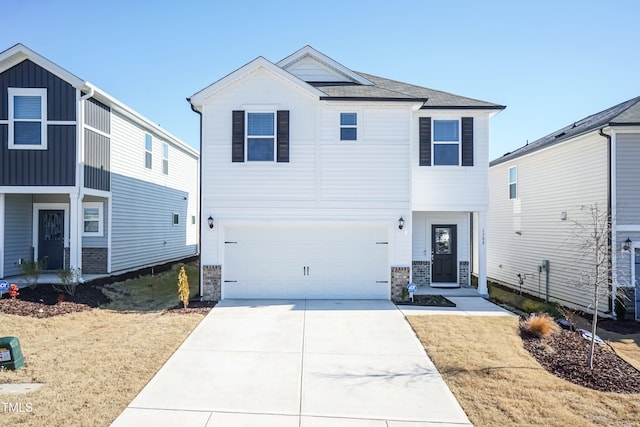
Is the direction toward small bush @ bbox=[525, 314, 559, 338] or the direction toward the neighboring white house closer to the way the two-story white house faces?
the small bush

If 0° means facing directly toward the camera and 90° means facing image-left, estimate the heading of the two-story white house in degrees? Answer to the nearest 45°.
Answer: approximately 0°

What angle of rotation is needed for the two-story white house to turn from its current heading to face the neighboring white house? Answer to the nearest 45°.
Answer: approximately 90° to its left

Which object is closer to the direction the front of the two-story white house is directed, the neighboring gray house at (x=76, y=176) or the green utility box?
the green utility box

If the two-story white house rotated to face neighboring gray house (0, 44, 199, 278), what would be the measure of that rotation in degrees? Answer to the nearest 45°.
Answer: approximately 90° to its right

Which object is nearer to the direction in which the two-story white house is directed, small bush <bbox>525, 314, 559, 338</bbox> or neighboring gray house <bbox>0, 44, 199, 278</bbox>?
the small bush
